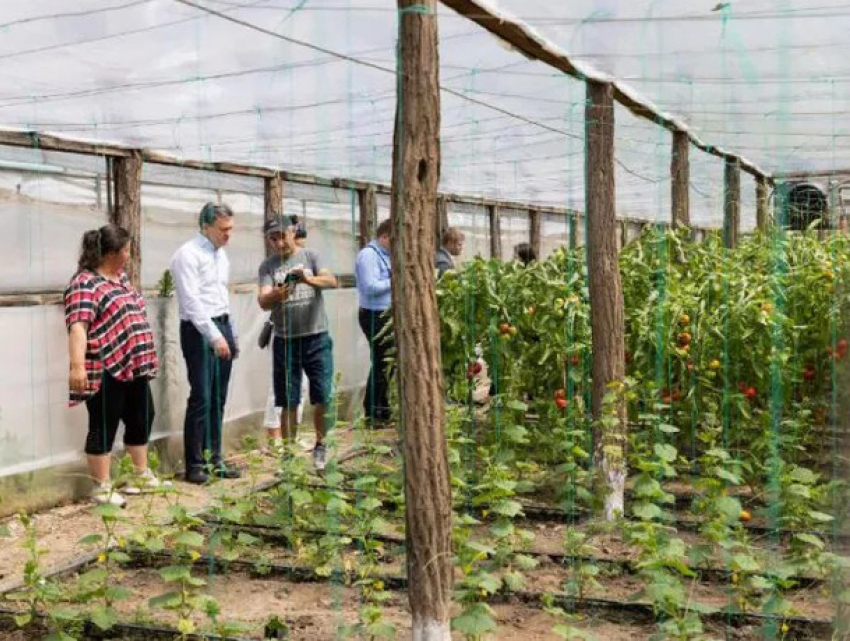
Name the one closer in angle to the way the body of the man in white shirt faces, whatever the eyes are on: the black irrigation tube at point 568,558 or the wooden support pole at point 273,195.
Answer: the black irrigation tube

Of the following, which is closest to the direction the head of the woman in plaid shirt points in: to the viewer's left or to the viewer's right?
to the viewer's right

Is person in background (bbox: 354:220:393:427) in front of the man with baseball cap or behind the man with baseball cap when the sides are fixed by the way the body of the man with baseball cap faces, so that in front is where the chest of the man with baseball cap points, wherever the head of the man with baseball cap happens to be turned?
behind

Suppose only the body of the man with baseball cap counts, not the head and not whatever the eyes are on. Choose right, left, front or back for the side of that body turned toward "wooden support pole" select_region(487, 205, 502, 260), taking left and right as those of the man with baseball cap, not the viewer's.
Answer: back

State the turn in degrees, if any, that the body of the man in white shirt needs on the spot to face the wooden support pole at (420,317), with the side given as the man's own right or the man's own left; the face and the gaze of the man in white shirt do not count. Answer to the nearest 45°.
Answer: approximately 45° to the man's own right

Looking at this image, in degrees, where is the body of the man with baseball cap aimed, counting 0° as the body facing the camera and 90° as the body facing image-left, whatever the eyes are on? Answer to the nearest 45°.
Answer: approximately 0°

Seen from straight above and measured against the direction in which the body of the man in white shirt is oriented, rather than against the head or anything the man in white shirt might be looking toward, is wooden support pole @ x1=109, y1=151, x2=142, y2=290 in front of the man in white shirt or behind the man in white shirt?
behind

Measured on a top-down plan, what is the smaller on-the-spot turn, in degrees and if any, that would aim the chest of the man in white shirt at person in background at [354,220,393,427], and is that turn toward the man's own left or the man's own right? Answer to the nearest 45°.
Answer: approximately 90° to the man's own left
